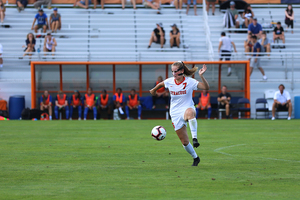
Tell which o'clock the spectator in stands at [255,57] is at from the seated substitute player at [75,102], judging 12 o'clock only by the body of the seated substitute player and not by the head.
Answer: The spectator in stands is roughly at 9 o'clock from the seated substitute player.

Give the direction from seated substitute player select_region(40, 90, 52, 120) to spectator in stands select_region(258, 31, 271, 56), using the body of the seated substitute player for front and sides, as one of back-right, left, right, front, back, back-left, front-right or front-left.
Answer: left

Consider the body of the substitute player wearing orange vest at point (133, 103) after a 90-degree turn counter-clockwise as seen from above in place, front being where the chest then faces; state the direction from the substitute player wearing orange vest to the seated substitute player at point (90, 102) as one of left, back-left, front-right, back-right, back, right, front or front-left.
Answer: back

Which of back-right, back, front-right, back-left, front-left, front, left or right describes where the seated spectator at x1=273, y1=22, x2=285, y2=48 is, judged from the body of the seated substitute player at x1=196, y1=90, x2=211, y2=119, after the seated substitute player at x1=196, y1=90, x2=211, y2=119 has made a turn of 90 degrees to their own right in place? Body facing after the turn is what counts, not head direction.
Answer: back-right

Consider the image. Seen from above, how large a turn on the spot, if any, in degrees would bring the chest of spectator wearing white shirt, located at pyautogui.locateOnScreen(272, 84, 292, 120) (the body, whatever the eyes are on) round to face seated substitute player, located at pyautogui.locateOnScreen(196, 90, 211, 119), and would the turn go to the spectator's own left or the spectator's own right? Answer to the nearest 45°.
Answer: approximately 90° to the spectator's own right

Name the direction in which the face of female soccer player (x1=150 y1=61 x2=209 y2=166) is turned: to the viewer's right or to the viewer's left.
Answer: to the viewer's left

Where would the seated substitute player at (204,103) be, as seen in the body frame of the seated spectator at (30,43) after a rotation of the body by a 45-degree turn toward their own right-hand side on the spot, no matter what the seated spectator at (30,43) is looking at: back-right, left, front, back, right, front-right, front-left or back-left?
back-left

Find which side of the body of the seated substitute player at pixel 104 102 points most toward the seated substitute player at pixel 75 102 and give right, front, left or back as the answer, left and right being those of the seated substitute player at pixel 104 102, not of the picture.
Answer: right

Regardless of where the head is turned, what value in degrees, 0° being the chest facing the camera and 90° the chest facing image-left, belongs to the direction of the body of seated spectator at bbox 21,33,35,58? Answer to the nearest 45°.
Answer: approximately 45°
